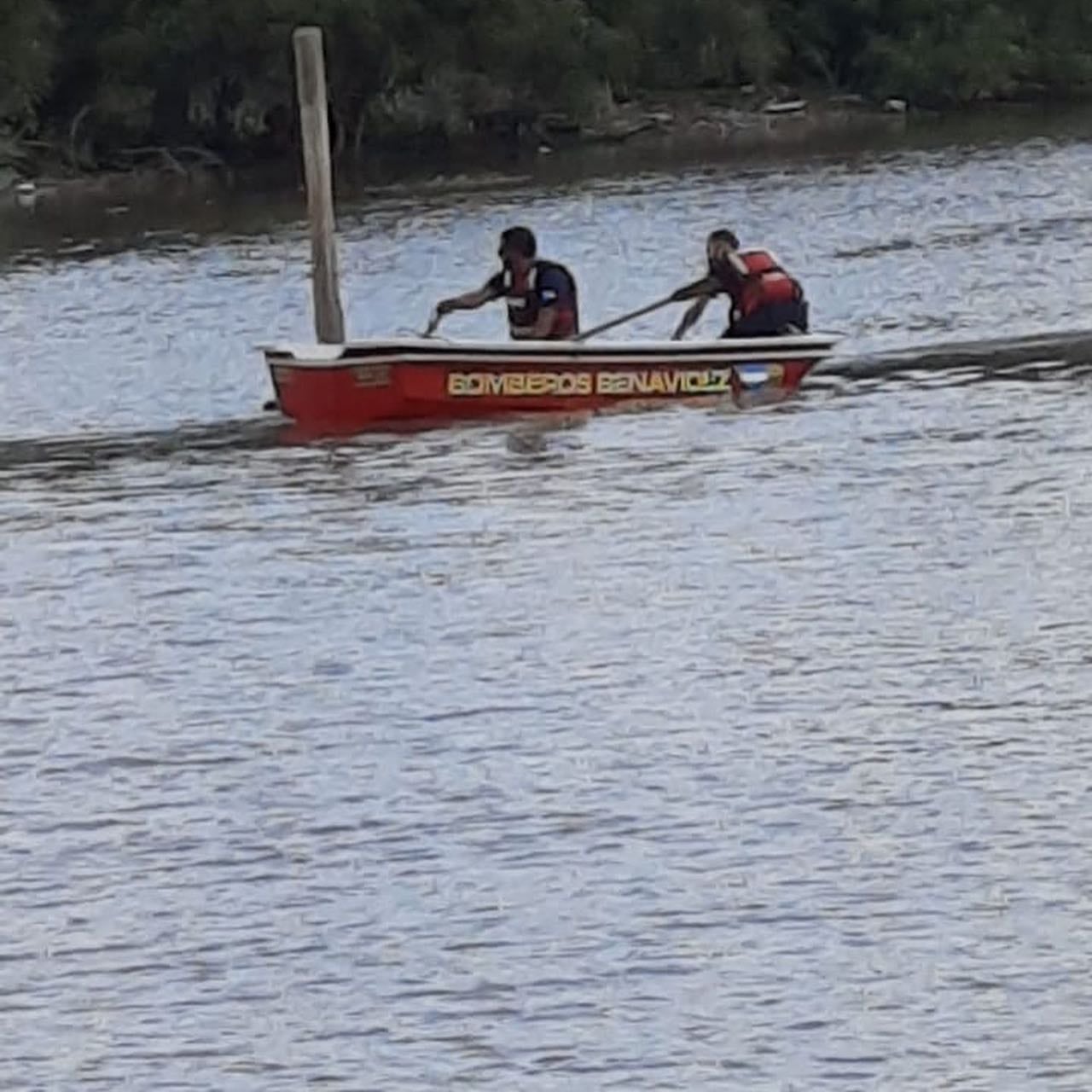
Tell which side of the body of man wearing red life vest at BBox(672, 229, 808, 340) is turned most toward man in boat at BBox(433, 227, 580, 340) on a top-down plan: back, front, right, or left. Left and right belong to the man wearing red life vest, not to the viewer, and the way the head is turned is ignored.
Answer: front

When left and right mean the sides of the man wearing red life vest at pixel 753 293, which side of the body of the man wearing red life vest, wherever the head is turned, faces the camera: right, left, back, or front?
left

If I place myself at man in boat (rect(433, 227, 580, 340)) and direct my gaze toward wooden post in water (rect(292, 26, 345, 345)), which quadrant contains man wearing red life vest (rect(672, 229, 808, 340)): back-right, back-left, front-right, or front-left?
back-right

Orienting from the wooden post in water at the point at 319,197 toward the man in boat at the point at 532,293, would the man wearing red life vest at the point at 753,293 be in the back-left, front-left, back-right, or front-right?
front-left

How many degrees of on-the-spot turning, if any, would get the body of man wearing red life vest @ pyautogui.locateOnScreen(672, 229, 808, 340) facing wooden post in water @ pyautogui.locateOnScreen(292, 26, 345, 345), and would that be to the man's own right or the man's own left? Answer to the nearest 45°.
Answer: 0° — they already face it
